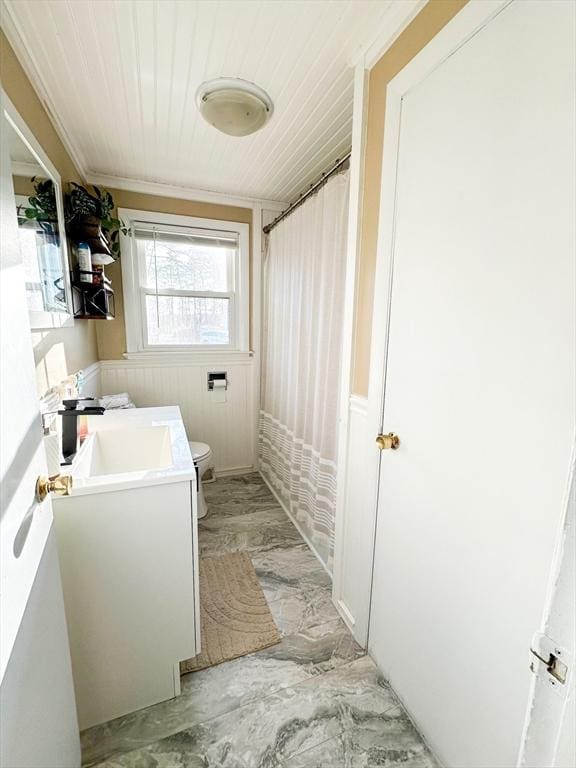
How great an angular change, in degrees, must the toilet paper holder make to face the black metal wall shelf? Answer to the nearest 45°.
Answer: approximately 45° to its right

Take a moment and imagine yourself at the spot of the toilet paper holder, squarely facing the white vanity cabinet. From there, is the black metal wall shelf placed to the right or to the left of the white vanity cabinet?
right

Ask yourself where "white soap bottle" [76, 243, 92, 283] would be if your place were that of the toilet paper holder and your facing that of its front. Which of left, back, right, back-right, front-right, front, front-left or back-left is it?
front-right

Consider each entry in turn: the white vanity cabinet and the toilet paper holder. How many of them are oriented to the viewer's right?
1

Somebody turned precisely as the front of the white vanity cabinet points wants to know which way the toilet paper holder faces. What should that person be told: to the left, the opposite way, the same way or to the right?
to the right

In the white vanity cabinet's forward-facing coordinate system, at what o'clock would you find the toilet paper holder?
The toilet paper holder is roughly at 10 o'clock from the white vanity cabinet.

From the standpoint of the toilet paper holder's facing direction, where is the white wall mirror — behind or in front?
in front

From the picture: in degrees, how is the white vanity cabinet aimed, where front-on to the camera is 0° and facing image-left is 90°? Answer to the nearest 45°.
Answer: approximately 270°
